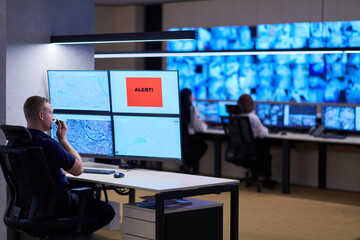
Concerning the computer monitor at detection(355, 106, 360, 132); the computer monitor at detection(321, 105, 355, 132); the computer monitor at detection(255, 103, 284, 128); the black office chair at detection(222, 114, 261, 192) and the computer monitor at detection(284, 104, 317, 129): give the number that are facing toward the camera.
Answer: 4

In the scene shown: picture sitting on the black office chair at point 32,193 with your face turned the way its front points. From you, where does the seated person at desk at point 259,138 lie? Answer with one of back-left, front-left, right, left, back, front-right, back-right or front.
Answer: front

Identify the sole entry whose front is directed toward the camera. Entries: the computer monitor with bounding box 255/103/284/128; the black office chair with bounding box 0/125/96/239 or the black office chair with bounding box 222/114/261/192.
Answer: the computer monitor

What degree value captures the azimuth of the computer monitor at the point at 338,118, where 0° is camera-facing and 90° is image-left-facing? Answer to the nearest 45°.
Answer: approximately 0°

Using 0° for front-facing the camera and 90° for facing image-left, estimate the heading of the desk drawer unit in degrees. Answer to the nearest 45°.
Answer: approximately 45°

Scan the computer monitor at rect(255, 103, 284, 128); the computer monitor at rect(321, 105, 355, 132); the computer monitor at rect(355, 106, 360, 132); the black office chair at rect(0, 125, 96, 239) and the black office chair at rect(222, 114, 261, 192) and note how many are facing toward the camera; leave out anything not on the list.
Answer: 3

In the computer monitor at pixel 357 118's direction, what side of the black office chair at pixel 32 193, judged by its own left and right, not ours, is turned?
front

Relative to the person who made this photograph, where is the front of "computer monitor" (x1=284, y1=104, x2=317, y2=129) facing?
facing the viewer

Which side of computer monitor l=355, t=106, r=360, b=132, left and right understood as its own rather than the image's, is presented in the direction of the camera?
front

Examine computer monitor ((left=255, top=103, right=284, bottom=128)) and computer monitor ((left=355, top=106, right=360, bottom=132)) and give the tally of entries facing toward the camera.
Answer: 2

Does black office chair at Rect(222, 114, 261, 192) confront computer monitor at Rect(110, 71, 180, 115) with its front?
no

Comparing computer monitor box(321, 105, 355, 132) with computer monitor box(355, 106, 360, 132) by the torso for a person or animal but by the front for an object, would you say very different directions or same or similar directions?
same or similar directions

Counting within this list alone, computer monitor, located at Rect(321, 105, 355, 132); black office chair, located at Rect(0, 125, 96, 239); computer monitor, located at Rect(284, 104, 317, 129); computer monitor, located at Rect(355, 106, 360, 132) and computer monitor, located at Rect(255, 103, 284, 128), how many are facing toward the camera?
4

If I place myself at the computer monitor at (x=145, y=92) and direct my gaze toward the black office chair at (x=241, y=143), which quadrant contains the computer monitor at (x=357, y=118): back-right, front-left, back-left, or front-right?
front-right

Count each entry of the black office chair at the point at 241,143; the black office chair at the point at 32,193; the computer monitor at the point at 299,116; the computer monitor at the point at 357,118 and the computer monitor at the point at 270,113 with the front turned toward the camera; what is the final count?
3

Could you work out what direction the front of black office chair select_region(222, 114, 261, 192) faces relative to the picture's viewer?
facing away from the viewer and to the right of the viewer

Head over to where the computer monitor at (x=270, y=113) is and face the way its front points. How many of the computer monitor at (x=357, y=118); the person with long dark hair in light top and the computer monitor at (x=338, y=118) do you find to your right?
1

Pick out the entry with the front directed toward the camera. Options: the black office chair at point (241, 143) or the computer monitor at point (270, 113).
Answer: the computer monitor
